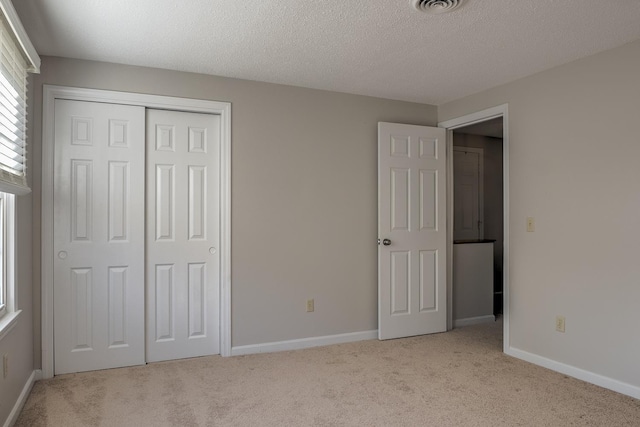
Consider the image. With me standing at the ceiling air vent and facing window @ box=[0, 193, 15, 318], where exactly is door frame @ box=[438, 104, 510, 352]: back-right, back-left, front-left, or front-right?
back-right

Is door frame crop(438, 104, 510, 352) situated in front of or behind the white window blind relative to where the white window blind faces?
in front

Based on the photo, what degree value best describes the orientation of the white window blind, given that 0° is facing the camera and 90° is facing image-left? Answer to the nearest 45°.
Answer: approximately 270°

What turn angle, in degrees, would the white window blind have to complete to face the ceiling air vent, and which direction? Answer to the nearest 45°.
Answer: approximately 45° to its right

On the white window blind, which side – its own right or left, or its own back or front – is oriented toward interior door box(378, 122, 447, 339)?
front
